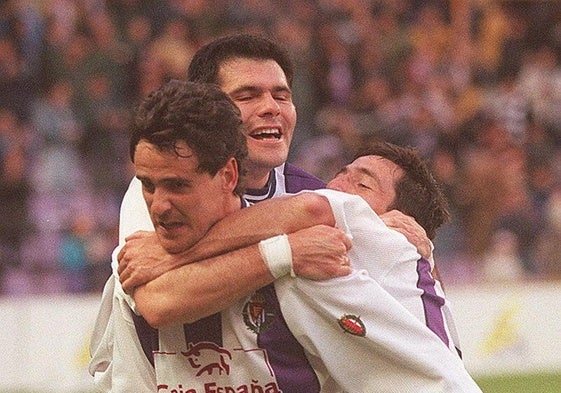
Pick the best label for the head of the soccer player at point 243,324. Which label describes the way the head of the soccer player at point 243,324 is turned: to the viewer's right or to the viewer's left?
to the viewer's left

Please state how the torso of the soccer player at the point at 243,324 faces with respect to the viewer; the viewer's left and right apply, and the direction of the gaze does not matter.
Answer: facing the viewer and to the left of the viewer
